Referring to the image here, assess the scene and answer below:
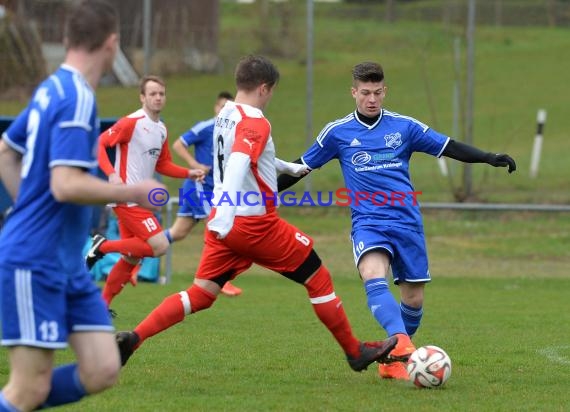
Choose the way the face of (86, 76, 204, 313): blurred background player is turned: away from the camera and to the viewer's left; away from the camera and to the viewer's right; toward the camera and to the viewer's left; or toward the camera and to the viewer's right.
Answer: toward the camera and to the viewer's right

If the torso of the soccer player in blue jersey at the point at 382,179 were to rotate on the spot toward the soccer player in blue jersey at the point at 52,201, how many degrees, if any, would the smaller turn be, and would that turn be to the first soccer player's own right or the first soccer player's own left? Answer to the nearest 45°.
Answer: approximately 45° to the first soccer player's own right

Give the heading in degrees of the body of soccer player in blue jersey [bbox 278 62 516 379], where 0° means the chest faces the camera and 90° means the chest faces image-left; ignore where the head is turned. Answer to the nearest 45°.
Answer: approximately 0°

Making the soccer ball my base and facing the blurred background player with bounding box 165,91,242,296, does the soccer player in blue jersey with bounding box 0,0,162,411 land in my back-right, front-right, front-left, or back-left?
back-left

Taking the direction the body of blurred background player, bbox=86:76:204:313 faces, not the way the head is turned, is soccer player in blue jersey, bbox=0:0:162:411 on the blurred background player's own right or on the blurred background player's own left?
on the blurred background player's own right

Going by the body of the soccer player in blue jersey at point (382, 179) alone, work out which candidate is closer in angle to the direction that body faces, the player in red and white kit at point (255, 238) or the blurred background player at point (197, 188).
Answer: the player in red and white kit

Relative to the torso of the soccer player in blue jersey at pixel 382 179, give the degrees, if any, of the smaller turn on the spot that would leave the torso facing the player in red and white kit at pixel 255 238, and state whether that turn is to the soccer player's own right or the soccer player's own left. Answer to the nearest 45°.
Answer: approximately 45° to the soccer player's own right

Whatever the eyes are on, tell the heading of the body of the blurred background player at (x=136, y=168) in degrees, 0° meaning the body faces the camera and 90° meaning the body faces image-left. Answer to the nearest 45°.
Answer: approximately 315°

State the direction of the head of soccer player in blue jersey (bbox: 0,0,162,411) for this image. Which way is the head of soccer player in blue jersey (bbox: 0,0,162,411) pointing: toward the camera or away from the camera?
away from the camera

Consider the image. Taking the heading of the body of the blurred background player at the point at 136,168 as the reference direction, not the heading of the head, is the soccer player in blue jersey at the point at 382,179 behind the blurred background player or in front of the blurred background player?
in front
